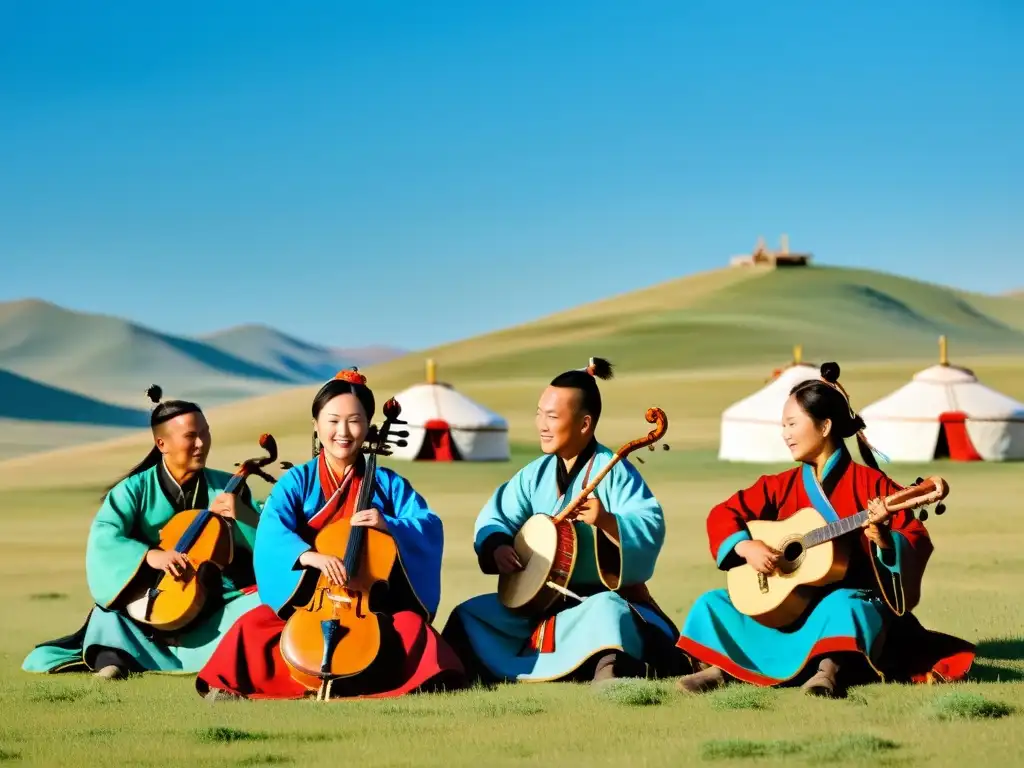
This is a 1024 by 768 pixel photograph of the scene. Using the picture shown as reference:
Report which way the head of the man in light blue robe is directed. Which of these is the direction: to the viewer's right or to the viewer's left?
to the viewer's left

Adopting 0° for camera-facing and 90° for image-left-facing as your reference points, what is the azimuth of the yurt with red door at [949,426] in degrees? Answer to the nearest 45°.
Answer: approximately 0°

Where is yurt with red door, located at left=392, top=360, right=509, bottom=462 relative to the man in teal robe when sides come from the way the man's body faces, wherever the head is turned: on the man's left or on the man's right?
on the man's left

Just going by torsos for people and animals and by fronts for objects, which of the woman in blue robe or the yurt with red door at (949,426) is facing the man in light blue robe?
the yurt with red door

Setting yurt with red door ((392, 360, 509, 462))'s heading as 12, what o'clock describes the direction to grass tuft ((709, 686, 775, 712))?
The grass tuft is roughly at 12 o'clock from the yurt with red door.

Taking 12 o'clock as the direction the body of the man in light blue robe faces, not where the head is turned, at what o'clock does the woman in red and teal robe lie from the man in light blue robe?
The woman in red and teal robe is roughly at 8 o'clock from the man in light blue robe.

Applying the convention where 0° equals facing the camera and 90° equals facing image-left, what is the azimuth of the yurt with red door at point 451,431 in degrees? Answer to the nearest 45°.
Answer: approximately 0°

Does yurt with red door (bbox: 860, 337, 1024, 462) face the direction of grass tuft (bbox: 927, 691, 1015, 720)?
yes

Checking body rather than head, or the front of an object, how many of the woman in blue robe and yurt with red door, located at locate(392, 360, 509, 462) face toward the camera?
2

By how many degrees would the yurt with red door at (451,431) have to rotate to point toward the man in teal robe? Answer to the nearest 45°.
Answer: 0° — it already faces them

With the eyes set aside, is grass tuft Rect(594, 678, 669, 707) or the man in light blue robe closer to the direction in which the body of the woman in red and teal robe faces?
the grass tuft

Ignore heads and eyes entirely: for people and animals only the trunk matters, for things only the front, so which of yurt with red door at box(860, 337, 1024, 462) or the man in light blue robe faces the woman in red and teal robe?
the yurt with red door
